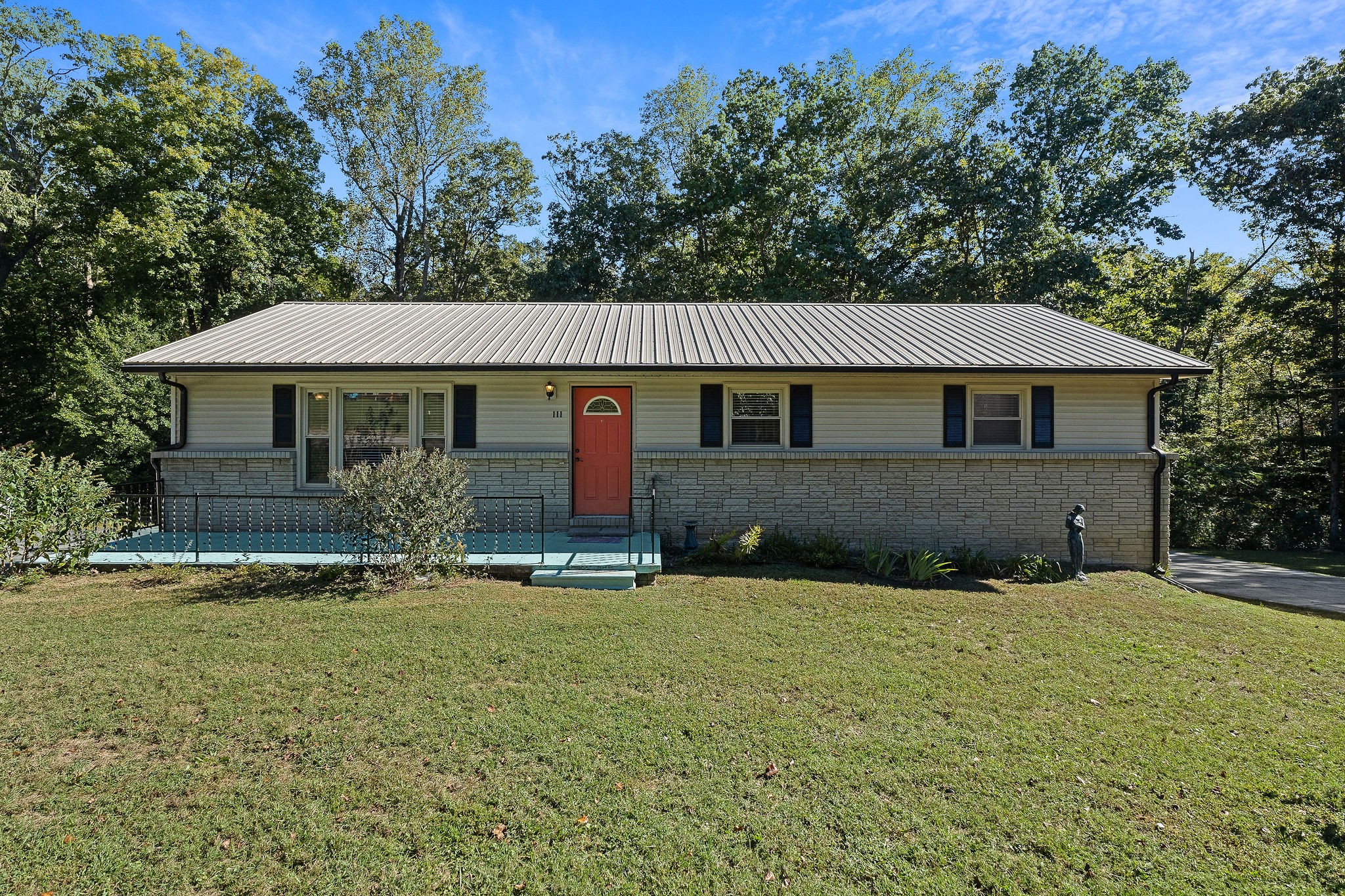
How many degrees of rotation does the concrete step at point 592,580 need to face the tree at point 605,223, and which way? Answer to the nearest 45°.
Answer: approximately 180°

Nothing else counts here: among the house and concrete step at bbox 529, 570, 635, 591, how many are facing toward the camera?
2

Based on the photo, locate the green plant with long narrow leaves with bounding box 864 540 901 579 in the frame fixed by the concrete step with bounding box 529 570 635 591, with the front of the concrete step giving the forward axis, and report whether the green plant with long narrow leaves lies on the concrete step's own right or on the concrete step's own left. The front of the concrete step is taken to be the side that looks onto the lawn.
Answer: on the concrete step's own left

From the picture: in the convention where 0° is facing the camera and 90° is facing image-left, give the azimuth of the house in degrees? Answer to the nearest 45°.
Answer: approximately 0°

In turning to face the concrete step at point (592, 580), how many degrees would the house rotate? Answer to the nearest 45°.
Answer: approximately 45° to its right

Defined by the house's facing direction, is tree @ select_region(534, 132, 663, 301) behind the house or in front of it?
behind

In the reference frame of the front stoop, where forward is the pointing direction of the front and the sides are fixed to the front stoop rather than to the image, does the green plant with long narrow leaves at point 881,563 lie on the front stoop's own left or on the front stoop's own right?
on the front stoop's own left

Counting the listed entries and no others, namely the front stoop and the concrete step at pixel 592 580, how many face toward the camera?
2

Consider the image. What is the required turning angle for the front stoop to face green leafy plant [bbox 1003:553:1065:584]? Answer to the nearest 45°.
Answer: approximately 90° to its left
